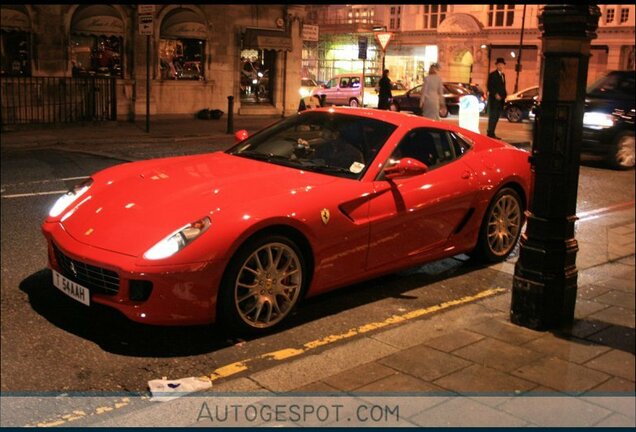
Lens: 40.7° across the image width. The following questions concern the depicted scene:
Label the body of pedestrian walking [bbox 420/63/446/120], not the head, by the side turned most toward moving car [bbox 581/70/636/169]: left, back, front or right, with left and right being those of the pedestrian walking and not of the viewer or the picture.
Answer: back

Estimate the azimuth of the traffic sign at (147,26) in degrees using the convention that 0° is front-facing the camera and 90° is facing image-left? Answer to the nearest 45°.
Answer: approximately 0°

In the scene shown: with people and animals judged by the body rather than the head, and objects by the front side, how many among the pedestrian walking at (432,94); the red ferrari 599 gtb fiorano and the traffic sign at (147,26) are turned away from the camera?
1

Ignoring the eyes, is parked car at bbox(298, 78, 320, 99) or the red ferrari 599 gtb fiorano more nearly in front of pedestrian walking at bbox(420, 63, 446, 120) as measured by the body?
the parked car

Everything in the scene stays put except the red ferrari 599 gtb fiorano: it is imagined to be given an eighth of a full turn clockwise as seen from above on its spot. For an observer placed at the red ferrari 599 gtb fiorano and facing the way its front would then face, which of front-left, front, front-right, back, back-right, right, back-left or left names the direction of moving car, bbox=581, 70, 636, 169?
back

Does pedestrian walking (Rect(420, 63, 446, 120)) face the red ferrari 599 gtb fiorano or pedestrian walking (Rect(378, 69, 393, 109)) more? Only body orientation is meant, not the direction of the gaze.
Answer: the pedestrian walking

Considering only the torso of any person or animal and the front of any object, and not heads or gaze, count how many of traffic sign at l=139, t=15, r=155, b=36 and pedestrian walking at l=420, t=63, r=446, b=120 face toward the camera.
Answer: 1

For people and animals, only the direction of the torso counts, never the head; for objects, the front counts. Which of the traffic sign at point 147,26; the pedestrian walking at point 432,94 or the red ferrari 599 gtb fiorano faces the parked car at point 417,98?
the pedestrian walking

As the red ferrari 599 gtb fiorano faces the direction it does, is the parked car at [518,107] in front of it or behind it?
behind

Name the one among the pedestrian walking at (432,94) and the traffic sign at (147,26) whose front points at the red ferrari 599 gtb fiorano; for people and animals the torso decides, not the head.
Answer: the traffic sign

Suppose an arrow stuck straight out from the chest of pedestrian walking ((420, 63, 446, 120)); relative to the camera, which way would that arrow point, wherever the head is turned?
away from the camera
